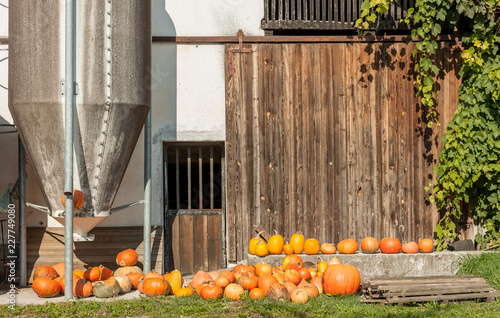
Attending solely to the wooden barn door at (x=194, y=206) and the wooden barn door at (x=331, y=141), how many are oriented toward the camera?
2

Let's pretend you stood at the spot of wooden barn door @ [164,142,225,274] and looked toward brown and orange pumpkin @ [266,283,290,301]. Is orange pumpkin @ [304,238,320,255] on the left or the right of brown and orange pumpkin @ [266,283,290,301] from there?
left

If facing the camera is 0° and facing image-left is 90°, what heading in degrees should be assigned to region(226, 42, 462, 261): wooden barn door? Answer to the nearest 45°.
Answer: approximately 0°

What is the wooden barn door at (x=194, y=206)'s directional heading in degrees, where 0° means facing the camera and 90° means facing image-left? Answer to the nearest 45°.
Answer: approximately 0°

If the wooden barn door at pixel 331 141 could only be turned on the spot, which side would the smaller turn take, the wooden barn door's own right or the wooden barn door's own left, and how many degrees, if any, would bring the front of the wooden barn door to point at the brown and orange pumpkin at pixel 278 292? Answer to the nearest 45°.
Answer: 0° — it already faces it

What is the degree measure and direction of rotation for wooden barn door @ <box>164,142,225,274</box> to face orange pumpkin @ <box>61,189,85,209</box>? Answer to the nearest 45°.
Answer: approximately 45° to its right

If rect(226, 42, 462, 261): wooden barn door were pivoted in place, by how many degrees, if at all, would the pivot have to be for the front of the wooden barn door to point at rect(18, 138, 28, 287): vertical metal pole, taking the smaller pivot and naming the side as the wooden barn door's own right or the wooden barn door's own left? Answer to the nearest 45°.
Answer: approximately 90° to the wooden barn door's own right

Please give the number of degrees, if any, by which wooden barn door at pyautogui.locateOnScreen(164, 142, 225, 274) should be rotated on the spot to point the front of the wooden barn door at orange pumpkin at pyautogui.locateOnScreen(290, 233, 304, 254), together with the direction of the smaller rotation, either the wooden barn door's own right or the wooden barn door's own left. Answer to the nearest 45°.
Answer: approximately 45° to the wooden barn door's own left

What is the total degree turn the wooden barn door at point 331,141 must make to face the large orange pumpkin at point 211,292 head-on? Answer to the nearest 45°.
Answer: approximately 45° to its right

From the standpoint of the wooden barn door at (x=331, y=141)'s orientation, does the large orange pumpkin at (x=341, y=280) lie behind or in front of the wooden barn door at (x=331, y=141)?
in front
